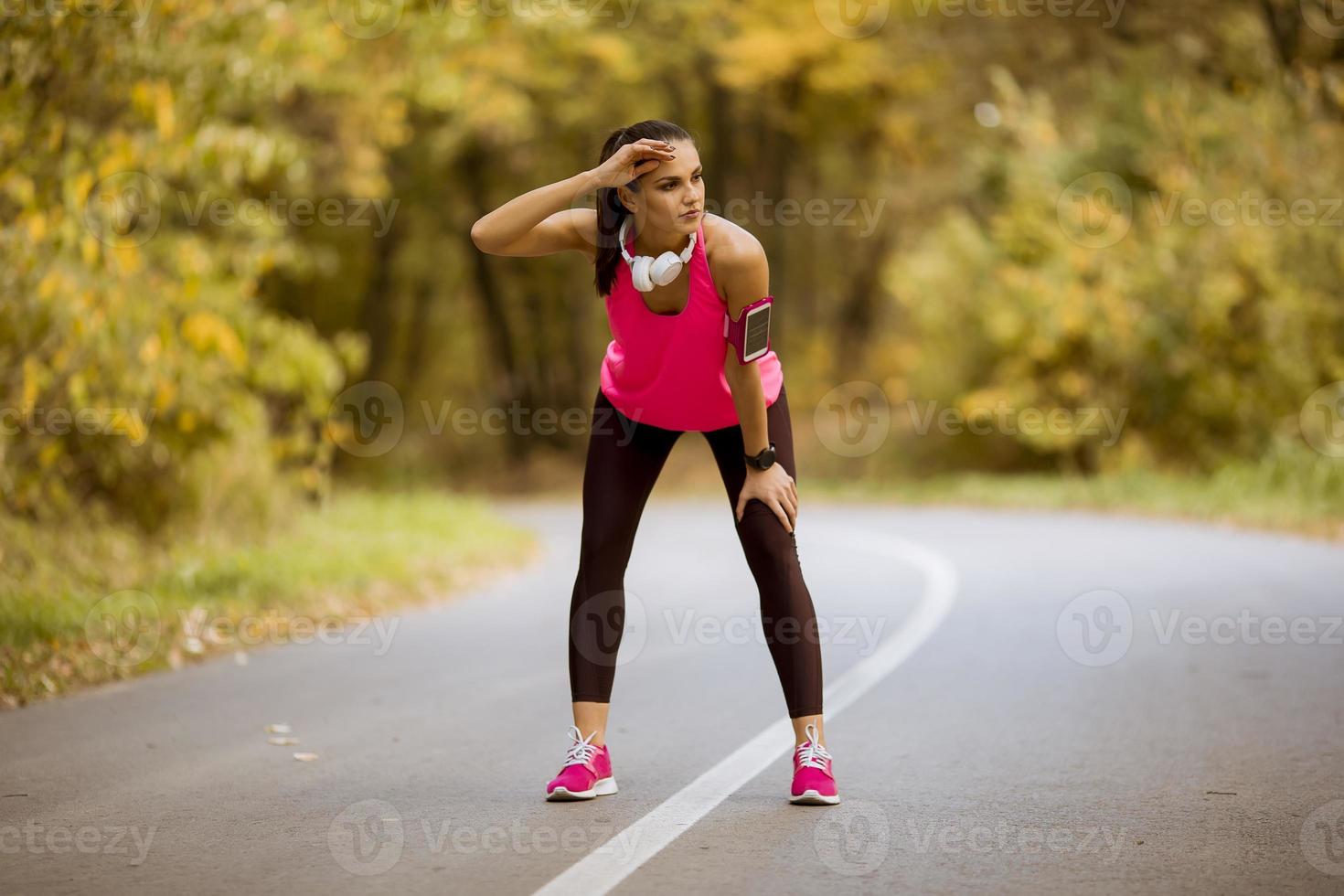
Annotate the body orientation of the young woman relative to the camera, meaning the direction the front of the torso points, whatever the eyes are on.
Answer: toward the camera
